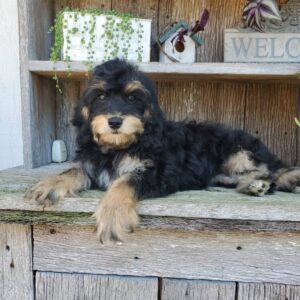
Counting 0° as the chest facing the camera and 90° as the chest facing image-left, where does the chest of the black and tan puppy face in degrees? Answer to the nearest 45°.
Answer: approximately 45°

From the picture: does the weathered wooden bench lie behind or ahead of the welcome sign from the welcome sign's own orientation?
ahead

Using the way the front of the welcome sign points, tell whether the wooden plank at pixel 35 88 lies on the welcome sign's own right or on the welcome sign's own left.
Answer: on the welcome sign's own right

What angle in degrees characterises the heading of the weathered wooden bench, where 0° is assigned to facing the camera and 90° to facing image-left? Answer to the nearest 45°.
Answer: approximately 0°

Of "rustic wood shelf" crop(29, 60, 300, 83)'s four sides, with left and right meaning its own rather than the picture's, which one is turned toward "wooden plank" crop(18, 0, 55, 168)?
right

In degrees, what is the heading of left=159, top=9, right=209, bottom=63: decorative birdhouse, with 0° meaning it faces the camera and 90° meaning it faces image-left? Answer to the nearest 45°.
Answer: approximately 0°
